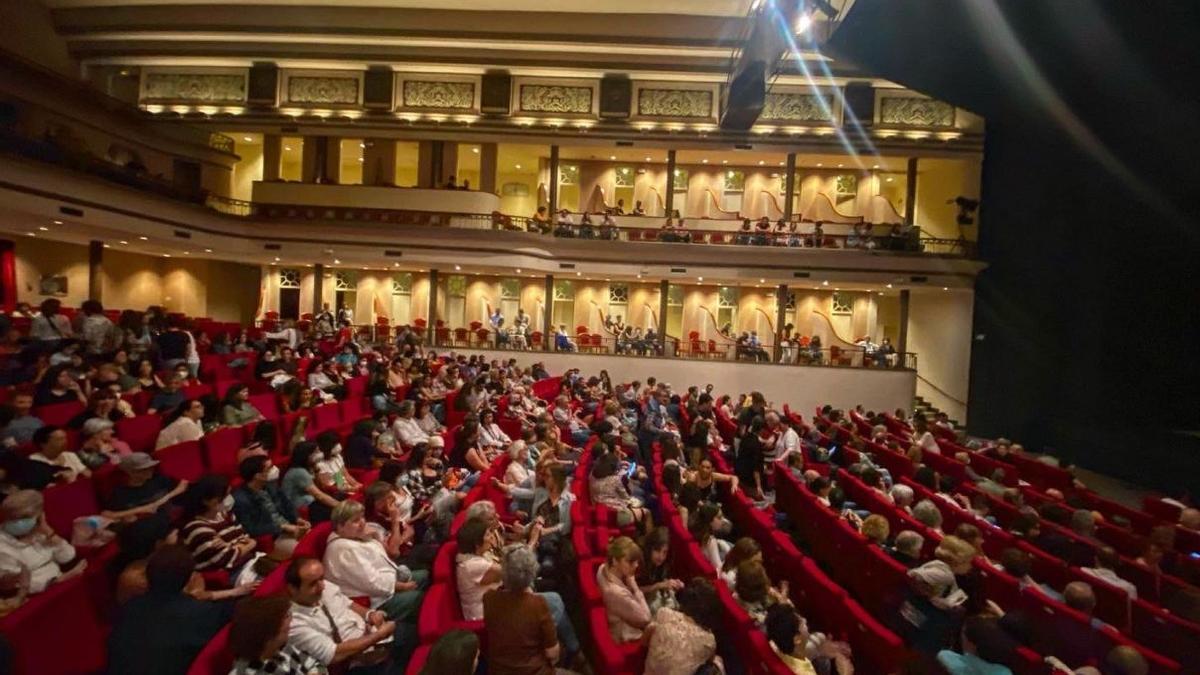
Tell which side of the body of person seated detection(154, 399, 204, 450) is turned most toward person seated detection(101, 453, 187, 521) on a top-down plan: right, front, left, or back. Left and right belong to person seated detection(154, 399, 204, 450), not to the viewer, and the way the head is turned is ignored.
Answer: right

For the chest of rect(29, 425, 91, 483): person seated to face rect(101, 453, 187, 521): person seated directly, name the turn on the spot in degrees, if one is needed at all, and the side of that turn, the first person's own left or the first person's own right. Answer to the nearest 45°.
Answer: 0° — they already face them

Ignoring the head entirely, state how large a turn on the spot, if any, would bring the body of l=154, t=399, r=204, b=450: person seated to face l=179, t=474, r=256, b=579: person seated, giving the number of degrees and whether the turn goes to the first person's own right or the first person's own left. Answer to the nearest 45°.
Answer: approximately 90° to the first person's own right

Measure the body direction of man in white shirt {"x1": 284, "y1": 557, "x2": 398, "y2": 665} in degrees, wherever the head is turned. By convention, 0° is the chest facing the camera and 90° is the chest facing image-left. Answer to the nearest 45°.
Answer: approximately 315°

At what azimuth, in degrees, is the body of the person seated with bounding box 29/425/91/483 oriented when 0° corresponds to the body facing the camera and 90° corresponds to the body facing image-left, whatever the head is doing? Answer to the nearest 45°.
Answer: approximately 315°

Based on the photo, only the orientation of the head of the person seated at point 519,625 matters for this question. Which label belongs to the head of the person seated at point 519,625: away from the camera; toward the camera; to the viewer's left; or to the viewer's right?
away from the camera

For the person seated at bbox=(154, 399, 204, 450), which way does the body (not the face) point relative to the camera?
to the viewer's right

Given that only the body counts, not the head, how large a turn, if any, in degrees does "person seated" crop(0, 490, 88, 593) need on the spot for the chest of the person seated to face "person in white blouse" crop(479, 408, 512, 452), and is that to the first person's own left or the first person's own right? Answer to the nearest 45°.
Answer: approximately 90° to the first person's own left
